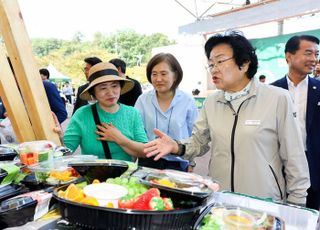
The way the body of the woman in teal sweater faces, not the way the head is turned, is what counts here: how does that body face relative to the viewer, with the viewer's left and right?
facing the viewer

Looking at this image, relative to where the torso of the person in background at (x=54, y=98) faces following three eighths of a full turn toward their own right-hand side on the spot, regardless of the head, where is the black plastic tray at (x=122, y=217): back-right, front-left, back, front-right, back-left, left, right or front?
back-right

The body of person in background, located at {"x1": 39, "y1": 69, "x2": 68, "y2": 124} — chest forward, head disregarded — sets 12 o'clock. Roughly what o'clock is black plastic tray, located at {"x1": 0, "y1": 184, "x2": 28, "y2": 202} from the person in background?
The black plastic tray is roughly at 9 o'clock from the person in background.

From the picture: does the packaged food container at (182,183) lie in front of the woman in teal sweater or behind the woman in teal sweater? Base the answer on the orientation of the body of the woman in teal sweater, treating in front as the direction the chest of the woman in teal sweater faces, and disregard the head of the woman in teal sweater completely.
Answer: in front

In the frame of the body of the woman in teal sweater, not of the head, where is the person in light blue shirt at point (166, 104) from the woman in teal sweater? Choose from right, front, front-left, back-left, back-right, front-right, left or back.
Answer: back-left

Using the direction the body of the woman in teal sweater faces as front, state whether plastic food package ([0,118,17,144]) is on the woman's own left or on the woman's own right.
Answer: on the woman's own right

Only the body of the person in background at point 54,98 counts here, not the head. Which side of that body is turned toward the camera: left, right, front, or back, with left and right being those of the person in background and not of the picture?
left

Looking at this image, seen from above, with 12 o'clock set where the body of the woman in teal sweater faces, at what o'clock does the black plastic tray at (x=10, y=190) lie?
The black plastic tray is roughly at 1 o'clock from the woman in teal sweater.

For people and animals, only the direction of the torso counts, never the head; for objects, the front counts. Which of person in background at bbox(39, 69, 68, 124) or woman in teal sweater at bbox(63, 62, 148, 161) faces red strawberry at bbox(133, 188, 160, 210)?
the woman in teal sweater

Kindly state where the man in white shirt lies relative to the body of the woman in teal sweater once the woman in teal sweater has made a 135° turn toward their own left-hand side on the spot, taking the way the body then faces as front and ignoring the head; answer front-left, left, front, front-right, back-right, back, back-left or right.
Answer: front-right

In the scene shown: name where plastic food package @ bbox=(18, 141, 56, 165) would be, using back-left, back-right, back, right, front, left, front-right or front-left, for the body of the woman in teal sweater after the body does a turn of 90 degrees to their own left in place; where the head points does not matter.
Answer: back-right
